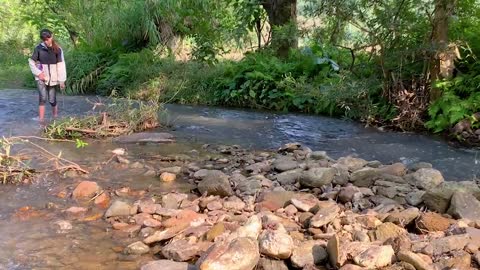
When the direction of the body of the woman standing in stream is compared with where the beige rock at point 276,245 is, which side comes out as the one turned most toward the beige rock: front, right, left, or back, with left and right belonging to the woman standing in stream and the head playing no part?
front

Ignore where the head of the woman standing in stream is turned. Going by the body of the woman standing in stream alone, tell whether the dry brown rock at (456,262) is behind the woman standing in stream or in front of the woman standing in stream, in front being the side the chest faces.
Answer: in front

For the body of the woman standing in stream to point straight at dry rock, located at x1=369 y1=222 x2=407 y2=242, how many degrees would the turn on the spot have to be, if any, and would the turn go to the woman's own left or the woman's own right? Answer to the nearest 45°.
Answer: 0° — they already face it

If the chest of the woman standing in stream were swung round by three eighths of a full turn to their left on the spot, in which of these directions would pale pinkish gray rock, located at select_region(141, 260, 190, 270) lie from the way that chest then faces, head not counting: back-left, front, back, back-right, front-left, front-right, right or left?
back-right

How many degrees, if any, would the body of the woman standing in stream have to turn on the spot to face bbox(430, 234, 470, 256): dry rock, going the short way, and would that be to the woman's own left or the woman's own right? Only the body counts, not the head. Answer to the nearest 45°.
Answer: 0° — they already face it

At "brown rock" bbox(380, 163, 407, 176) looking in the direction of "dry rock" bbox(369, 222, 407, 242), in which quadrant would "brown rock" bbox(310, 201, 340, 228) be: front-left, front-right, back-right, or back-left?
front-right

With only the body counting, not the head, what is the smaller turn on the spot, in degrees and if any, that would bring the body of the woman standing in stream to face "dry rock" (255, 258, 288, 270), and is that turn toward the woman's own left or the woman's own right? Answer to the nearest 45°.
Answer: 0° — they already face it

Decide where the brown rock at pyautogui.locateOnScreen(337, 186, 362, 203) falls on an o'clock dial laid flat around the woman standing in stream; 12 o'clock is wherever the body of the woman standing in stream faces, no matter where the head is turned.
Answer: The brown rock is roughly at 11 o'clock from the woman standing in stream.

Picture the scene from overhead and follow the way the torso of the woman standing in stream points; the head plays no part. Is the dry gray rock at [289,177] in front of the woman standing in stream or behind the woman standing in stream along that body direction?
in front

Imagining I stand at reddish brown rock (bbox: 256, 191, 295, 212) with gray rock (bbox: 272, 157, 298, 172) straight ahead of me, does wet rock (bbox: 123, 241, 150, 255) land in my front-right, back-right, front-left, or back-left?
back-left

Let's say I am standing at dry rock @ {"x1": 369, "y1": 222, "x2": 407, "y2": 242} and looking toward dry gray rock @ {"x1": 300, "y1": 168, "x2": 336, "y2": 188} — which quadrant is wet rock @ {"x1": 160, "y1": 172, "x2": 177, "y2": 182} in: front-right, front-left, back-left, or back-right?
front-left

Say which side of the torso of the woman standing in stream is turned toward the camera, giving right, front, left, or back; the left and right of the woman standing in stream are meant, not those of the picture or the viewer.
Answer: front

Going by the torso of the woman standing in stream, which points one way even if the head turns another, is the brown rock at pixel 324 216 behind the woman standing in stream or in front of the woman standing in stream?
in front

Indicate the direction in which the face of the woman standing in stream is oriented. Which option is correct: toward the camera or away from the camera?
toward the camera
